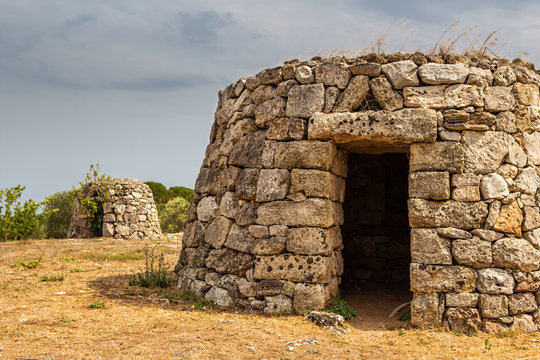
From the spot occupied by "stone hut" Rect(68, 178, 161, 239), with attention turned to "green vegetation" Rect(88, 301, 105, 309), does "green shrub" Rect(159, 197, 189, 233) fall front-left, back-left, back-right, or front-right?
back-left

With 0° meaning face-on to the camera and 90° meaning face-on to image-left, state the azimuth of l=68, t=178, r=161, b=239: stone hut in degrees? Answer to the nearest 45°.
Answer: approximately 45°

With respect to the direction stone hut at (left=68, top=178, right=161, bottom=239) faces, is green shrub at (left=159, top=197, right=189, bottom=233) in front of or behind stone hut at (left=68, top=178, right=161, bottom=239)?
behind

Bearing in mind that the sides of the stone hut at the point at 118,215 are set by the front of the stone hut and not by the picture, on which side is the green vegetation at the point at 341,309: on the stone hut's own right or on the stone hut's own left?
on the stone hut's own left

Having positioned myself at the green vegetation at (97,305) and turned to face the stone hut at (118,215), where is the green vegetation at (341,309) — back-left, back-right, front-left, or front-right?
back-right
